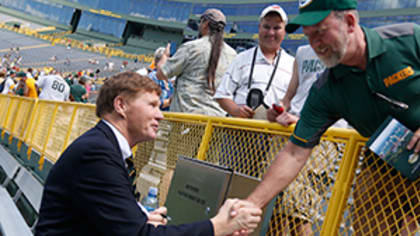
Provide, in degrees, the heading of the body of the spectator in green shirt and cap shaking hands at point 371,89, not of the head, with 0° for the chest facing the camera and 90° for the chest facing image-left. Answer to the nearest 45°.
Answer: approximately 45°

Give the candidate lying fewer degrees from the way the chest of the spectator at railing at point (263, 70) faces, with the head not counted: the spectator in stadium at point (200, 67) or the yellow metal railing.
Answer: the yellow metal railing

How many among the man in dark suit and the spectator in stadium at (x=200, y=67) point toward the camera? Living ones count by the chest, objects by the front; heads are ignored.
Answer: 0

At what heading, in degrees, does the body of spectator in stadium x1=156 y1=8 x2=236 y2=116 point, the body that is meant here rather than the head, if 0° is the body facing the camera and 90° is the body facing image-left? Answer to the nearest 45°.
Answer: approximately 135°

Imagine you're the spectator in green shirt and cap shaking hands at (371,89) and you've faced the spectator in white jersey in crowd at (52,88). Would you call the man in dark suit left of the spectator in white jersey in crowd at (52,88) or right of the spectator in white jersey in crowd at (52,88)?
left

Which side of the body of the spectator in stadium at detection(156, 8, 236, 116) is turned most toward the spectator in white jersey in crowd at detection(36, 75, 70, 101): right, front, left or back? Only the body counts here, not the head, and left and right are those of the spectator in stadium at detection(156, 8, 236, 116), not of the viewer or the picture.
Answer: front

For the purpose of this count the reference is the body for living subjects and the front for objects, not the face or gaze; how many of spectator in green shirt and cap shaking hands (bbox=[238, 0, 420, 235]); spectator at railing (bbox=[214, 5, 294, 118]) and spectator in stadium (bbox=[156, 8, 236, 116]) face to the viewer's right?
0

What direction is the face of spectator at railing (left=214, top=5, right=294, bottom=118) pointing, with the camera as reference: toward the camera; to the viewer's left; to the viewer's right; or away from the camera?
toward the camera

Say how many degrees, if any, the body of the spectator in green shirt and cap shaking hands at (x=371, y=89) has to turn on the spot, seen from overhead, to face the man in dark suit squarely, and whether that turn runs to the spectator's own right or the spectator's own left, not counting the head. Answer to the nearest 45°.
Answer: approximately 45° to the spectator's own right

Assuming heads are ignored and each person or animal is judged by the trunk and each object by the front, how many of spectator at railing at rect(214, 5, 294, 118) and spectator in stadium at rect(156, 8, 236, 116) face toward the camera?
1

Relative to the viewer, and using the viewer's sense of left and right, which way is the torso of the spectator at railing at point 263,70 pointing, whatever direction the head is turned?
facing the viewer

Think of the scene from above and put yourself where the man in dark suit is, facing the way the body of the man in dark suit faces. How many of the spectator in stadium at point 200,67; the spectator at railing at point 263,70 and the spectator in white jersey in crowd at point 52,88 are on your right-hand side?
0

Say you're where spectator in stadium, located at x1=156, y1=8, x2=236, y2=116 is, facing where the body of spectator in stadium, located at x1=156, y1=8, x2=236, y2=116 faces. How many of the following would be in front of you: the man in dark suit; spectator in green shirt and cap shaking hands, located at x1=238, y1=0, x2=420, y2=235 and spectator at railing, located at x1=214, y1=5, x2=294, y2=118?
0

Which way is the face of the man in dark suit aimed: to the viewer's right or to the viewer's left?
to the viewer's right

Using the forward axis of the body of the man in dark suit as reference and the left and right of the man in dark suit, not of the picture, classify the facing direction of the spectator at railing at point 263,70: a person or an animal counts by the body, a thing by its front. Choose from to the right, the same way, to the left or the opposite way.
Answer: to the right

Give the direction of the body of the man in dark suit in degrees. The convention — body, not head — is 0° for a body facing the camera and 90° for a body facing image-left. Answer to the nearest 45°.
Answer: approximately 270°

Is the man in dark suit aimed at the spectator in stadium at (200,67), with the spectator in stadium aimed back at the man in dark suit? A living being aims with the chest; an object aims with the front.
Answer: no

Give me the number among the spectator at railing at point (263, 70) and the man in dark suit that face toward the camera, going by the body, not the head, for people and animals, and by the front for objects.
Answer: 1
